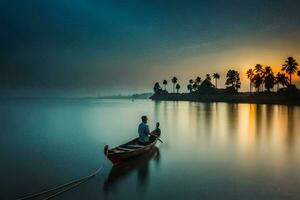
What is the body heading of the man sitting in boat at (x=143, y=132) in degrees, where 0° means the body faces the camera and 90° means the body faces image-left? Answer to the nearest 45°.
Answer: approximately 225°
